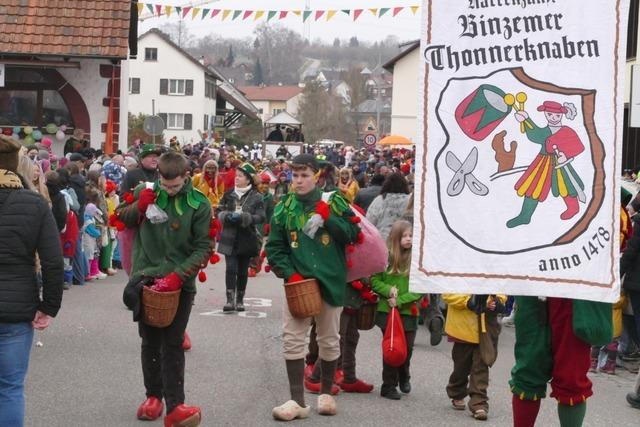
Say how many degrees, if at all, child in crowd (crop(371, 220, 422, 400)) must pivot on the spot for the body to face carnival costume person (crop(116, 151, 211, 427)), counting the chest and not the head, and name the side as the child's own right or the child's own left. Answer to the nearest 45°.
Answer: approximately 90° to the child's own right

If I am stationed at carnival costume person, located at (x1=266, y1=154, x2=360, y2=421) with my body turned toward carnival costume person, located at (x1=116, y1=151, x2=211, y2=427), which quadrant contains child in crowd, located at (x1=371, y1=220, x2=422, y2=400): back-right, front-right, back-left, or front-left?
back-right

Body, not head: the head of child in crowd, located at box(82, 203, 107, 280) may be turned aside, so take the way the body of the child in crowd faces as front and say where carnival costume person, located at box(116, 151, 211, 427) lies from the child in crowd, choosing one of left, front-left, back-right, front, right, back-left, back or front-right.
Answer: right

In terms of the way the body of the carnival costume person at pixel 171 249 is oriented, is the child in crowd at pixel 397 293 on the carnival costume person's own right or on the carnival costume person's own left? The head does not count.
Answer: on the carnival costume person's own left

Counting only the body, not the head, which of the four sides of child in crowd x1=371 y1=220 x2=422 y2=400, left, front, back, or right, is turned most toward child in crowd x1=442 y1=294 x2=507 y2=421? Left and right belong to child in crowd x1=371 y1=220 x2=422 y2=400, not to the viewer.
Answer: left

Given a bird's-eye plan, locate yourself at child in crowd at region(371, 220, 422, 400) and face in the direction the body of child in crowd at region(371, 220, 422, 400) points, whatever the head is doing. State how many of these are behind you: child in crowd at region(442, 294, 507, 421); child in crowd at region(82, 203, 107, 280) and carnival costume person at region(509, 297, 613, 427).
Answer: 1

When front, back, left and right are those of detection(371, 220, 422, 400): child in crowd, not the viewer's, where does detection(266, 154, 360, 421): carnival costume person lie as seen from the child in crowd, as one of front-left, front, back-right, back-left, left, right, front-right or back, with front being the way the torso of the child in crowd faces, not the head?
right

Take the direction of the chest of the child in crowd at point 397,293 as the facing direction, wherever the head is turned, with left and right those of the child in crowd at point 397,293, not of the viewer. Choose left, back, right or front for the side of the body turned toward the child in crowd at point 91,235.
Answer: back

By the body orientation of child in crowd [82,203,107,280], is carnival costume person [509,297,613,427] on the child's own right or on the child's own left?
on the child's own right

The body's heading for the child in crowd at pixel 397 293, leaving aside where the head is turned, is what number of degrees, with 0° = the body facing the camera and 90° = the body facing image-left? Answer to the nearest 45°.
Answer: approximately 315°

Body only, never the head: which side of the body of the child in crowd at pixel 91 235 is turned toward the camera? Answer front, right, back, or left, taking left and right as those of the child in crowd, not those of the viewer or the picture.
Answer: right

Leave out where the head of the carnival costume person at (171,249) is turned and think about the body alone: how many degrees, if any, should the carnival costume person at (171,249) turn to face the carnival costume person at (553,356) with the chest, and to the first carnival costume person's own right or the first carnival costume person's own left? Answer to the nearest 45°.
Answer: approximately 45° to the first carnival costume person's own left

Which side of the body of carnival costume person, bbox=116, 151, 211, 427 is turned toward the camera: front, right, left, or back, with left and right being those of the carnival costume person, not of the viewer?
front

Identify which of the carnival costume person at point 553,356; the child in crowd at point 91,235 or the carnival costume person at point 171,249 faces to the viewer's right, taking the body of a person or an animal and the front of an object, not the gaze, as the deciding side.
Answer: the child in crowd

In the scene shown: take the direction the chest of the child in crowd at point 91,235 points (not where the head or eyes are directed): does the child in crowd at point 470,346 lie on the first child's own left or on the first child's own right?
on the first child's own right
